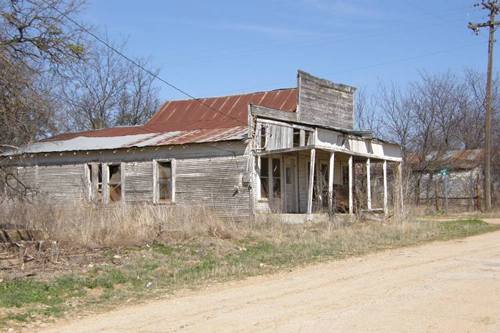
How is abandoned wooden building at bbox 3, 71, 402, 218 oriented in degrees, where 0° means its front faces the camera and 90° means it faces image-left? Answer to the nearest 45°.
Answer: approximately 315°

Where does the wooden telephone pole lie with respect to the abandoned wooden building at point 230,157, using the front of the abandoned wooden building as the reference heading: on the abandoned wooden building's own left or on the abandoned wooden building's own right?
on the abandoned wooden building's own left

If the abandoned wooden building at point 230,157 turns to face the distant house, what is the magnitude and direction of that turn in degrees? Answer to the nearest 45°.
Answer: approximately 90° to its left

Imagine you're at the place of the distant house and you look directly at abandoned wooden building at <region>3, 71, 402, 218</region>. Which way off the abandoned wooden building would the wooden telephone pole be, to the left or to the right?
left
